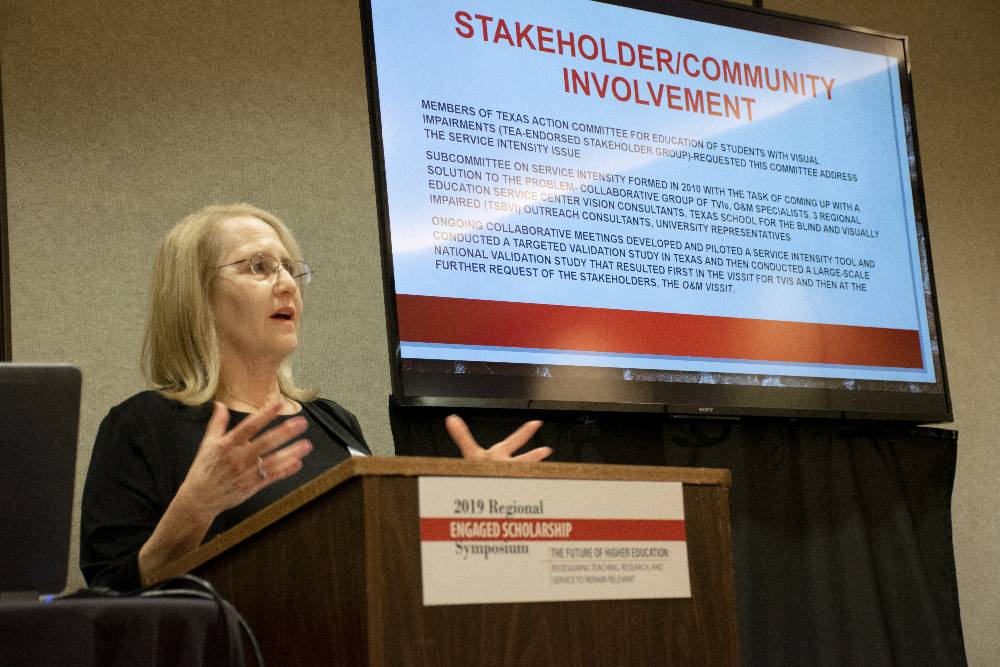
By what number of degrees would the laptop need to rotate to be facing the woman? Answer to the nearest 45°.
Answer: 0° — it already faces them

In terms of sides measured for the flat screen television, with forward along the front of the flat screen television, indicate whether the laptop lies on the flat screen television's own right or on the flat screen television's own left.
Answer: on the flat screen television's own right

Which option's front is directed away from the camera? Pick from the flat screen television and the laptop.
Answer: the laptop

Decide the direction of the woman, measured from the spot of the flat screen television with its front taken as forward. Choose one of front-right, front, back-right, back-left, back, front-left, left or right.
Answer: right

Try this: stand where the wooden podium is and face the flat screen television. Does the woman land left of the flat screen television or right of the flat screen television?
left

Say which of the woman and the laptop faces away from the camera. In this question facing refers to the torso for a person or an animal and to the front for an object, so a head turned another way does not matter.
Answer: the laptop

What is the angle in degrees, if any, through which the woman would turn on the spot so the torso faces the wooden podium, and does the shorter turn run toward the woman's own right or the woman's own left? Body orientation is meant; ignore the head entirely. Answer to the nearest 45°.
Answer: approximately 45° to the woman's own right

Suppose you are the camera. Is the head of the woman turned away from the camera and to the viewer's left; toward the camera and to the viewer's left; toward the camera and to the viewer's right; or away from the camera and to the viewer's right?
toward the camera and to the viewer's right

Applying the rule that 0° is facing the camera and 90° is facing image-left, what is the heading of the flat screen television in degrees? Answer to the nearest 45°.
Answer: approximately 315°

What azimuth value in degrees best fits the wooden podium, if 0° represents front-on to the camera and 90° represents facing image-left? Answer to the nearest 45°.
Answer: approximately 315°

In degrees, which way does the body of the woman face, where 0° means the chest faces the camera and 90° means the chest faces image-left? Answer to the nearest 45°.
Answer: approximately 315°

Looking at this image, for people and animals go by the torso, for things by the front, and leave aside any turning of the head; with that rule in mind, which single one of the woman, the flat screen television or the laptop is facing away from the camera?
the laptop

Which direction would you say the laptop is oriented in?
away from the camera
